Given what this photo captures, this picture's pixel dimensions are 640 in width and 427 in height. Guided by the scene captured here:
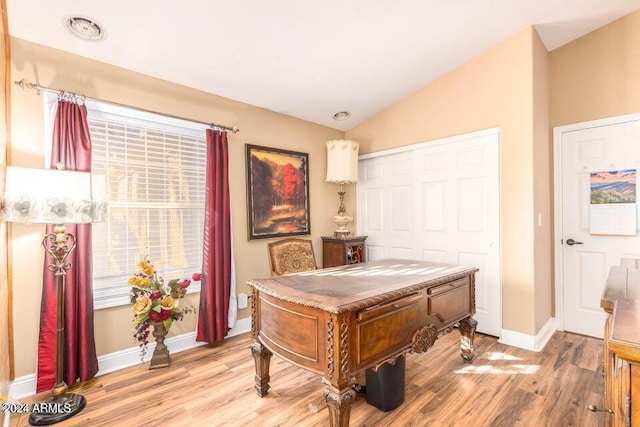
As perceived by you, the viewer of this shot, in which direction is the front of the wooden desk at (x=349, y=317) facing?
facing the viewer and to the right of the viewer

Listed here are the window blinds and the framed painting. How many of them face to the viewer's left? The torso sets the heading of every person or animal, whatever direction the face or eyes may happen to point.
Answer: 0

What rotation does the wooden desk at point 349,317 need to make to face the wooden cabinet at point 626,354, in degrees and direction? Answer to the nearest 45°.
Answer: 0° — it already faces it

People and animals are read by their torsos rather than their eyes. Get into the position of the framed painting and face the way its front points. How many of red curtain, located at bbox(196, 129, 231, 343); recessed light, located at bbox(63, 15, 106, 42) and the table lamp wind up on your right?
2

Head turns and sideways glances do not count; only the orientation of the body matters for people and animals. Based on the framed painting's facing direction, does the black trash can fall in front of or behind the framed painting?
in front

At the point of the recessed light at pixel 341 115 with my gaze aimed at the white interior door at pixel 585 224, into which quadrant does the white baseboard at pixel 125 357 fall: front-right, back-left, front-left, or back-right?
back-right

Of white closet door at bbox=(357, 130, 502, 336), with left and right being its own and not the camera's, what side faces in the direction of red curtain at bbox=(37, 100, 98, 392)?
front

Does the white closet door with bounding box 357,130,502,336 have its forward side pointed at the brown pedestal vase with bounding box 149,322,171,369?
yes

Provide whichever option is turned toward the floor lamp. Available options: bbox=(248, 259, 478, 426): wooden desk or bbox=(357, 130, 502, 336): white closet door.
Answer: the white closet door

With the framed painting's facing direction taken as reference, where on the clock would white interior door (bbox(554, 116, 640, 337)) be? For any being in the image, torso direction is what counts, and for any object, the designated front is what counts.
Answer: The white interior door is roughly at 11 o'clock from the framed painting.

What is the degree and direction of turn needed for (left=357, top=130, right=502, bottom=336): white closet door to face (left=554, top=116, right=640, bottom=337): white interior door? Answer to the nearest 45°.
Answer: approximately 135° to its left

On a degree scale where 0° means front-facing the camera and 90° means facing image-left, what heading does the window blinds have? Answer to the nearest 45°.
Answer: approximately 315°

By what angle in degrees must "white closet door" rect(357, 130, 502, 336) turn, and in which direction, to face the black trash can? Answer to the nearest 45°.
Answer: approximately 45° to its left

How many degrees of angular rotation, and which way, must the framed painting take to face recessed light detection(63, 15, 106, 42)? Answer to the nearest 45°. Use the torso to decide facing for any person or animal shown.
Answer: approximately 90° to its right
